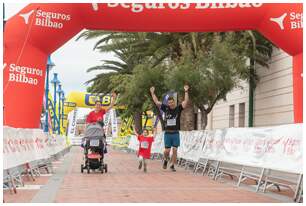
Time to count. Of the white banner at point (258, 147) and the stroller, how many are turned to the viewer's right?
0

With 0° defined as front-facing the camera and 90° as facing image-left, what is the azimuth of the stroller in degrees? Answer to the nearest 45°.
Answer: approximately 0°

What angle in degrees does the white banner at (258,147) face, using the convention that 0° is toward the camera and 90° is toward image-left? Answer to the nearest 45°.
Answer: approximately 45°

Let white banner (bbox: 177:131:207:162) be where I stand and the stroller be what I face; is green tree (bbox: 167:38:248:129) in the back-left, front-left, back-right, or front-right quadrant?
back-right

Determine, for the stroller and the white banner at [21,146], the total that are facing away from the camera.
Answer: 0
